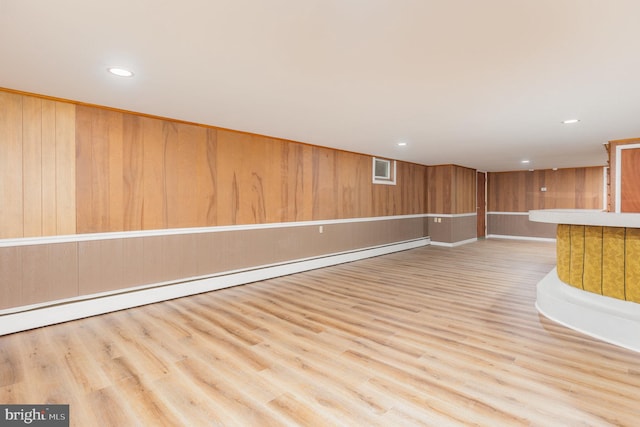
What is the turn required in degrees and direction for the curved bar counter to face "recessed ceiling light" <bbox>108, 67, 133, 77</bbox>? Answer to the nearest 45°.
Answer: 0° — it already faces it

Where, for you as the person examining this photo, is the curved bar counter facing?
facing the viewer and to the left of the viewer
